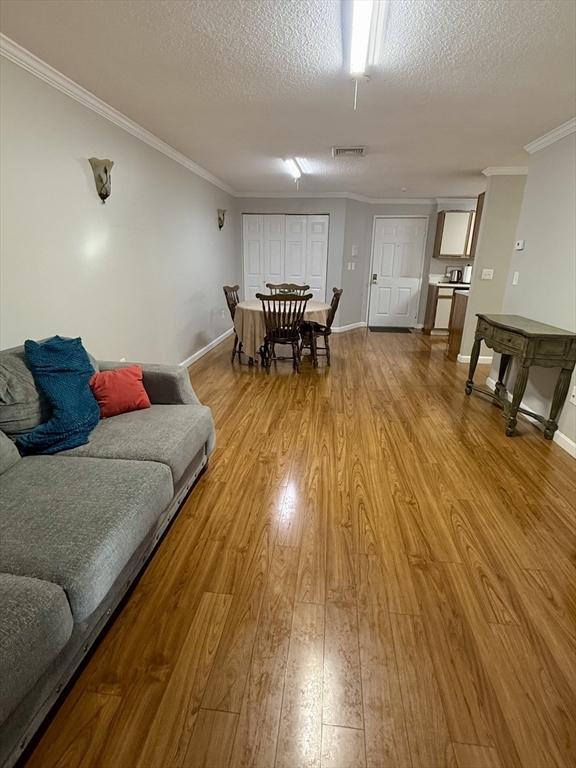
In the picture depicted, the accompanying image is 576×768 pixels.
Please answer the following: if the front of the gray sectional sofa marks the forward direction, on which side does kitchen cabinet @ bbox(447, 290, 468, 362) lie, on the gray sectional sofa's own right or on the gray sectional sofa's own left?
on the gray sectional sofa's own left

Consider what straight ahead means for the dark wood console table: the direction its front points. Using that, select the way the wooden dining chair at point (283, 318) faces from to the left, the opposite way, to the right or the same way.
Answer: to the right

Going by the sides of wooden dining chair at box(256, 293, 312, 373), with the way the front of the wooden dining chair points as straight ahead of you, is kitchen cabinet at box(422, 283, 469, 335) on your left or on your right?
on your right

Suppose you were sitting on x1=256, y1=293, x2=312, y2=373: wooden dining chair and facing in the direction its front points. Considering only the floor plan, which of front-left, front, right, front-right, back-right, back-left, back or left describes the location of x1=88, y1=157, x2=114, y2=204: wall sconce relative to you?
back-left

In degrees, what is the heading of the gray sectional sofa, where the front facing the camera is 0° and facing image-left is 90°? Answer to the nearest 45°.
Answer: approximately 315°

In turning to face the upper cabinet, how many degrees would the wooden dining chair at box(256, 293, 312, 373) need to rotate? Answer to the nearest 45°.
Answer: approximately 45° to its right

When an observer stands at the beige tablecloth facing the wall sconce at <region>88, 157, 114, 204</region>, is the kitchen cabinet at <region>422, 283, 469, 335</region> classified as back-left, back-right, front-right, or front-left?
back-left

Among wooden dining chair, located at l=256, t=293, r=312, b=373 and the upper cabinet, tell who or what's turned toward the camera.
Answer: the upper cabinet

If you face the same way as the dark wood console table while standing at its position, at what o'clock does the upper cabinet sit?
The upper cabinet is roughly at 4 o'clock from the dark wood console table.

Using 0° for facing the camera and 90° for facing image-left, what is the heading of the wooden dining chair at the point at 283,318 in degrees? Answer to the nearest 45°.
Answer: approximately 180°

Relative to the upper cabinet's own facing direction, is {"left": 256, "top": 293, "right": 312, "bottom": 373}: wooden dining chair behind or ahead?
ahead

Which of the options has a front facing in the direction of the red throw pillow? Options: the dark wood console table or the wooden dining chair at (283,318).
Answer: the dark wood console table

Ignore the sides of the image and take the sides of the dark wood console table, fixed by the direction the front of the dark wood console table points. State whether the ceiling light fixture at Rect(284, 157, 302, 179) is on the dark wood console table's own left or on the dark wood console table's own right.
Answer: on the dark wood console table's own right

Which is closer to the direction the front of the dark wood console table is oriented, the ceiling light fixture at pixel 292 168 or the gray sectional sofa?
the gray sectional sofa

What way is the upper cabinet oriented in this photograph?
toward the camera

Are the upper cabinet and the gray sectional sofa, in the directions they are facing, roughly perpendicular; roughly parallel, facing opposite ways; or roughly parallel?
roughly perpendicular

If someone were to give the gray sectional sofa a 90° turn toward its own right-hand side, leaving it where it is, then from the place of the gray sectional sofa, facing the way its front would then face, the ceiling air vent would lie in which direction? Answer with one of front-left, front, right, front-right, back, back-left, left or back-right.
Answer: back

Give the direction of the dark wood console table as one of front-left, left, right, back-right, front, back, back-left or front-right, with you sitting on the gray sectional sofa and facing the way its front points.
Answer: front-left

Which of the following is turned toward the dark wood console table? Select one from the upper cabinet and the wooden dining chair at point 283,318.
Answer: the upper cabinet

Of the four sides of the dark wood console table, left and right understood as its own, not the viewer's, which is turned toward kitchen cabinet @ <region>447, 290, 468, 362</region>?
right

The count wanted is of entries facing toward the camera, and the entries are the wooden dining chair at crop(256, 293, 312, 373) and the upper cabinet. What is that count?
1

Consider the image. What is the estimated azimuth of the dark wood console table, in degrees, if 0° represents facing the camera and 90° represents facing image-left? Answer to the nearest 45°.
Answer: approximately 45°
